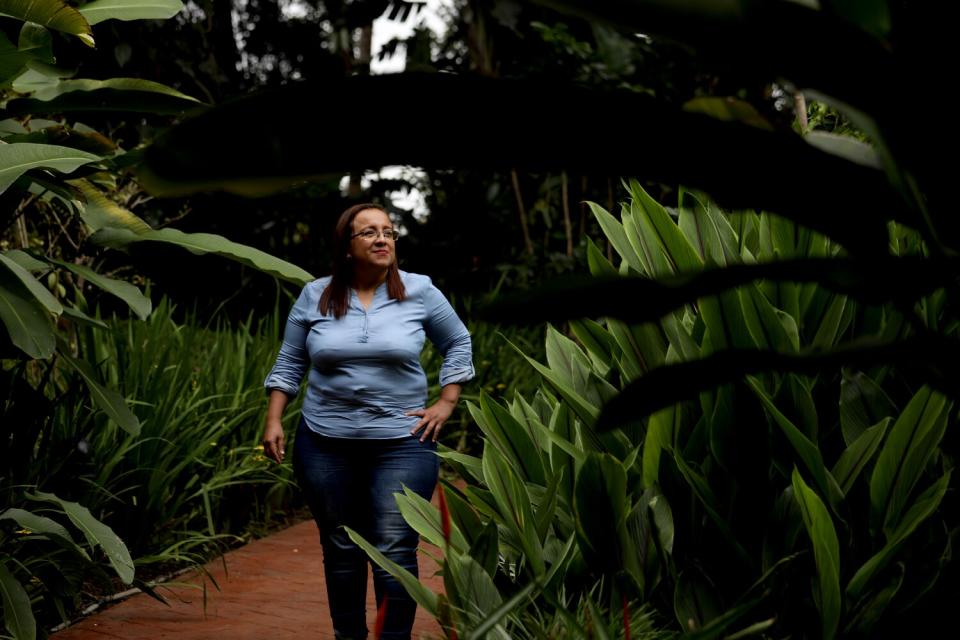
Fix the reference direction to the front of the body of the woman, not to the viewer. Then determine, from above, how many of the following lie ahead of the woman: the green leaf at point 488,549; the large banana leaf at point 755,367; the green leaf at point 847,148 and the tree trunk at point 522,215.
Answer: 3

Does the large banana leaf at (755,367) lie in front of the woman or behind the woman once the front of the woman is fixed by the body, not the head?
in front

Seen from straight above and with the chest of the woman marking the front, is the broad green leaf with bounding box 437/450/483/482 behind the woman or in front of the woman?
in front

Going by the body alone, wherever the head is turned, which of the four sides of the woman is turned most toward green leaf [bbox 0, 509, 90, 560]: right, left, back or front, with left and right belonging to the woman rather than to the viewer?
right

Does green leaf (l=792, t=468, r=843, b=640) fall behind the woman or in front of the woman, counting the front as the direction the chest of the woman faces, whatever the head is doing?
in front

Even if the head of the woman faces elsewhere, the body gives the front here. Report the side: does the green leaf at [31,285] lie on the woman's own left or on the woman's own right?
on the woman's own right

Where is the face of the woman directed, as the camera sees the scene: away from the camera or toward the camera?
toward the camera

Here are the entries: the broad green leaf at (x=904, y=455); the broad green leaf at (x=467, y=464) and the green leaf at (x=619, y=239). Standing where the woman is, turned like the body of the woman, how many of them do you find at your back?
0

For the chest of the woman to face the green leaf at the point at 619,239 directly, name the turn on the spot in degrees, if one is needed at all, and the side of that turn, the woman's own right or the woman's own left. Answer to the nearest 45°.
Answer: approximately 45° to the woman's own left

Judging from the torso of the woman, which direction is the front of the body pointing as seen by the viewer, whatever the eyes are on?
toward the camera

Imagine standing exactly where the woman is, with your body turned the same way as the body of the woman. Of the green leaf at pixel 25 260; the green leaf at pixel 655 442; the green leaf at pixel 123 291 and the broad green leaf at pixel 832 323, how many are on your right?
2

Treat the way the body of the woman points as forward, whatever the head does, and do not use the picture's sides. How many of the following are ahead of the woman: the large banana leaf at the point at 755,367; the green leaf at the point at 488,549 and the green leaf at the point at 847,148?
3

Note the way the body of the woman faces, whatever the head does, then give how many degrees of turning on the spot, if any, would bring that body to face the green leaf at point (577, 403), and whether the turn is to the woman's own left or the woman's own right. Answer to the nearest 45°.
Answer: approximately 45° to the woman's own left

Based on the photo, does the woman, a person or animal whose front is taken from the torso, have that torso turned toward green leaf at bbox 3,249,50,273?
no
